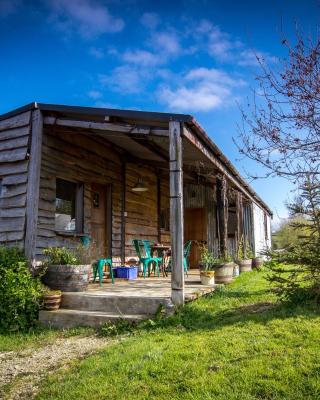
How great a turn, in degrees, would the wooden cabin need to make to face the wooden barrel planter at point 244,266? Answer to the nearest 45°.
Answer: approximately 90° to its left
